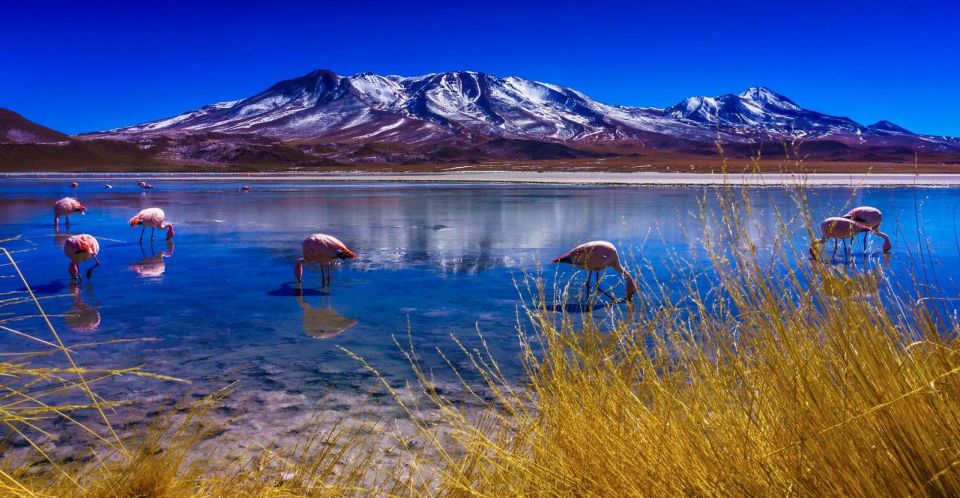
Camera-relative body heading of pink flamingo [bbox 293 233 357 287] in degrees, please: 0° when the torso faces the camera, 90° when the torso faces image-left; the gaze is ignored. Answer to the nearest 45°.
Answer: approximately 90°

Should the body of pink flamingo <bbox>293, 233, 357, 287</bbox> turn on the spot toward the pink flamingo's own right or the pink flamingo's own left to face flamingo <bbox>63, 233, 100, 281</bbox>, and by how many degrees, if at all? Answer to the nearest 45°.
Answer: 0° — it already faces it
